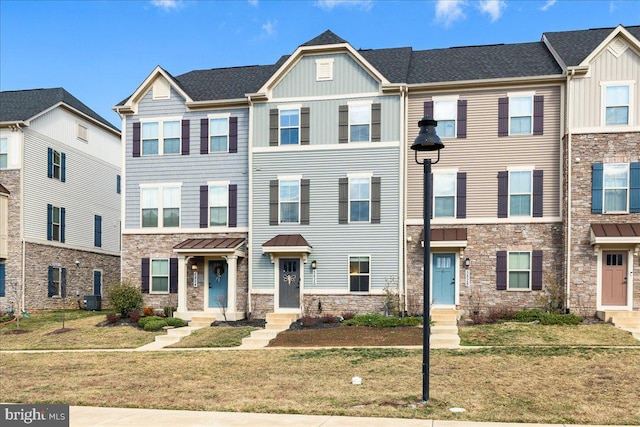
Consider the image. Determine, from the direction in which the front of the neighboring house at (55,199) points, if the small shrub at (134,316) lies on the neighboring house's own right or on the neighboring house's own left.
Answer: on the neighboring house's own left

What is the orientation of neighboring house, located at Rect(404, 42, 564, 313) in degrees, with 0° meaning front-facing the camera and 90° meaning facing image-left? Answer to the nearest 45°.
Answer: approximately 0°

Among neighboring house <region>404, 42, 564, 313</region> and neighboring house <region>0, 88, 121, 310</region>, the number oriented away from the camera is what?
0

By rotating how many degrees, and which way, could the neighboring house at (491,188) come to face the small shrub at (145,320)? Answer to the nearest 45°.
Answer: approximately 90° to its right

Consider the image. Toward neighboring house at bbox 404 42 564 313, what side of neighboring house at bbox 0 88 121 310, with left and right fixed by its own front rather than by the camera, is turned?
left

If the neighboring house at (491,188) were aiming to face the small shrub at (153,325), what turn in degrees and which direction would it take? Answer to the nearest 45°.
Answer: approximately 90° to its right

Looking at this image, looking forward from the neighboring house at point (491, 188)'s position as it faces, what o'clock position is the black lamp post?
The black lamp post is roughly at 12 o'clock from the neighboring house.

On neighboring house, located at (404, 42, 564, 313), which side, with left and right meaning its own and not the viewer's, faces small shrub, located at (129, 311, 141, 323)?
right

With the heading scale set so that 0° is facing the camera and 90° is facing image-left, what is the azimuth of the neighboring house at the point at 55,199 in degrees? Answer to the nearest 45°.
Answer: approximately 45°
